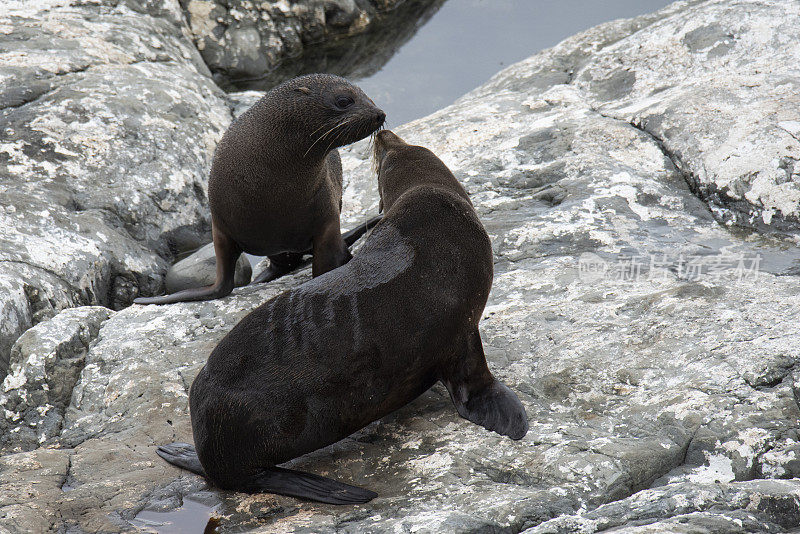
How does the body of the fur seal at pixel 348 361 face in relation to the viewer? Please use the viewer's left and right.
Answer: facing away from the viewer and to the right of the viewer

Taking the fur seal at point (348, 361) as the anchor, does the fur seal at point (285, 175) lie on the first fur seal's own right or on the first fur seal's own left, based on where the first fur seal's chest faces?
on the first fur seal's own left

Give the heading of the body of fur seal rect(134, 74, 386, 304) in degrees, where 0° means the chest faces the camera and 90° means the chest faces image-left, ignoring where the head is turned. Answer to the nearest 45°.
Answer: approximately 0°

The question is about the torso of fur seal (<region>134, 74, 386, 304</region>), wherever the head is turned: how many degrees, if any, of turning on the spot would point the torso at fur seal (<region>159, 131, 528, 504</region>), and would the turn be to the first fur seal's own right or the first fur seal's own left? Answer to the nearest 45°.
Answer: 0° — it already faces it
